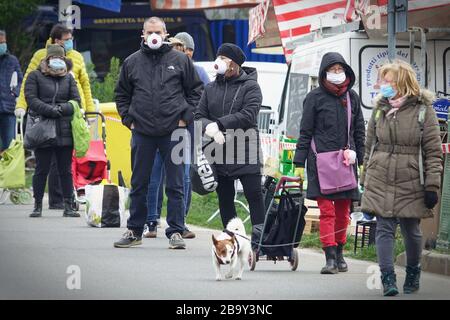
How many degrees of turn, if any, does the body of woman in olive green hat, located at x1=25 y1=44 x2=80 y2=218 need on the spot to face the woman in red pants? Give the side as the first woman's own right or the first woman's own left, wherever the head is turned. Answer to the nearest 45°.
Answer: approximately 45° to the first woman's own left

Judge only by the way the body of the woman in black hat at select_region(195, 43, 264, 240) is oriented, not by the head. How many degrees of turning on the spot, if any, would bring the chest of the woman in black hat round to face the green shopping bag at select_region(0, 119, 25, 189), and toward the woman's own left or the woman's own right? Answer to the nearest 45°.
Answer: approximately 90° to the woman's own right
